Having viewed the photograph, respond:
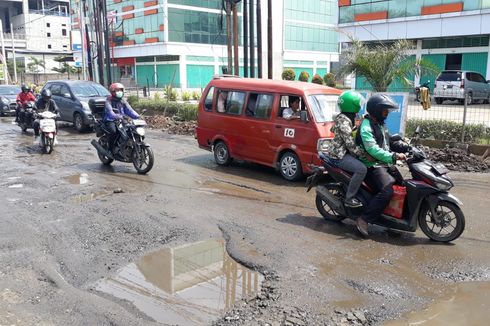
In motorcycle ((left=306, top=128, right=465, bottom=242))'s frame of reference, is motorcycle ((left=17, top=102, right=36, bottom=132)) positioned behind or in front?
behind

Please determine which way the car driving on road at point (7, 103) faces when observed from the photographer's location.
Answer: facing the viewer and to the right of the viewer

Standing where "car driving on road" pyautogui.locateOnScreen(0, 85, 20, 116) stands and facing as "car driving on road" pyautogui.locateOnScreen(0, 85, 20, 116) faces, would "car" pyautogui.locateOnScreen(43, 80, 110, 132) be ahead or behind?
ahead

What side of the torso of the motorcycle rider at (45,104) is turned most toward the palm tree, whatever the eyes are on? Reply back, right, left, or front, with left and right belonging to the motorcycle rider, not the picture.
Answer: left

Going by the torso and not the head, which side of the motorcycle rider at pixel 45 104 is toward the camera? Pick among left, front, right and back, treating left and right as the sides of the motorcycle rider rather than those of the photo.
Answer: front

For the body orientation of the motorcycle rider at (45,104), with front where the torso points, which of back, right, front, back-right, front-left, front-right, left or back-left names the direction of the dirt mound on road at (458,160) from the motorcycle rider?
front-left

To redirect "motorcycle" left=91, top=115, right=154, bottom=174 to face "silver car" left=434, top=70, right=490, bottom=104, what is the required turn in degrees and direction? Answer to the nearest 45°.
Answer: approximately 90° to its left

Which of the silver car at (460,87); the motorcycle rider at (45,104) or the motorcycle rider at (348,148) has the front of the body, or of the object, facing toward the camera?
the motorcycle rider at (45,104)

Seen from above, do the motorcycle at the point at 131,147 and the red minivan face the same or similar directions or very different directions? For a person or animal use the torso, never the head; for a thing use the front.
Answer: same or similar directions

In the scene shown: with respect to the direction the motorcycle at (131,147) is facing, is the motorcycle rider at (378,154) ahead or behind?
ahead

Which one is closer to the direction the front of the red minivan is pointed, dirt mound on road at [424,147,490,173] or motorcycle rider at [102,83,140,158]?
the dirt mound on road
